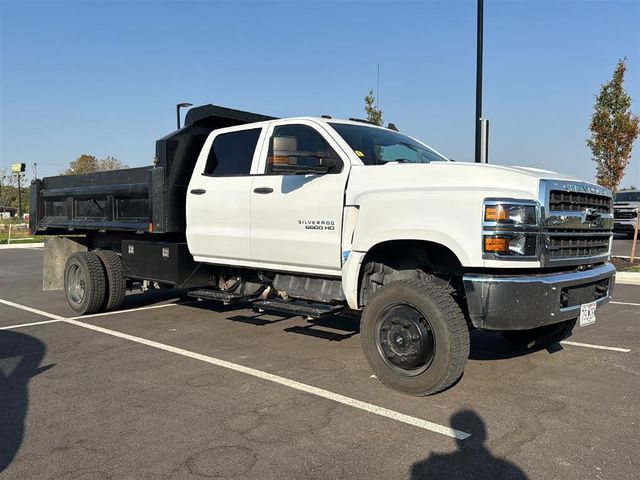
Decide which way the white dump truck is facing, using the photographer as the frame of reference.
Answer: facing the viewer and to the right of the viewer

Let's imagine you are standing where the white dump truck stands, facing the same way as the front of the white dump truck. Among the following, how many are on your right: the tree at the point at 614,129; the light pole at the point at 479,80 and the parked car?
0

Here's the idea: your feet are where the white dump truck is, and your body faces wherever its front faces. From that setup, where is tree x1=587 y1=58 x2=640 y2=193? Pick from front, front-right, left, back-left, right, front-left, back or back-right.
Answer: left

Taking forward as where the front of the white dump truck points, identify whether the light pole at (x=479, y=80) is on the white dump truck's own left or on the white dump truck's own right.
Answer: on the white dump truck's own left

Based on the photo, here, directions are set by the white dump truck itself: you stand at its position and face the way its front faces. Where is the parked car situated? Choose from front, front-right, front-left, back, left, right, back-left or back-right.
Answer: left
